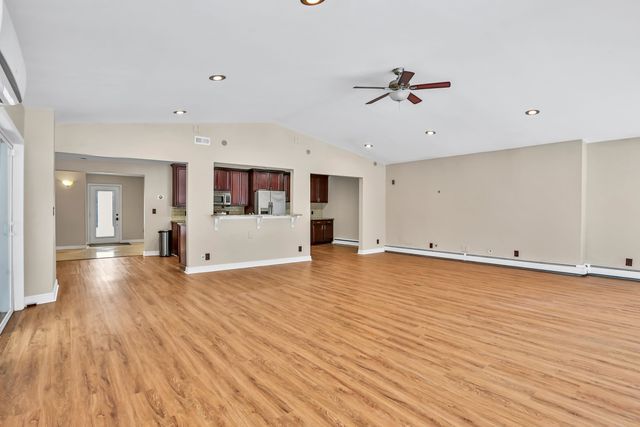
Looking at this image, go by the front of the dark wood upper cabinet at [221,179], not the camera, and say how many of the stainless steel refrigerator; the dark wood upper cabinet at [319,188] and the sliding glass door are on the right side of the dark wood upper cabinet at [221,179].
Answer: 1

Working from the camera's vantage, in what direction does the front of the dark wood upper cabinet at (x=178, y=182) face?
facing the viewer and to the right of the viewer

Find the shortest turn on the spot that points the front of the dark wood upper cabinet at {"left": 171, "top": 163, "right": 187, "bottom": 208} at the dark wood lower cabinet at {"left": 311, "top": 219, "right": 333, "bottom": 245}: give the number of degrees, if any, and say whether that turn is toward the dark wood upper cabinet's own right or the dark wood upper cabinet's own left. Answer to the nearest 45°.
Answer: approximately 45° to the dark wood upper cabinet's own left

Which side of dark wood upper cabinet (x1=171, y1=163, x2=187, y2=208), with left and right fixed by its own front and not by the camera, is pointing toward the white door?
back

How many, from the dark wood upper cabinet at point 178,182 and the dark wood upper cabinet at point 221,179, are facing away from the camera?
0

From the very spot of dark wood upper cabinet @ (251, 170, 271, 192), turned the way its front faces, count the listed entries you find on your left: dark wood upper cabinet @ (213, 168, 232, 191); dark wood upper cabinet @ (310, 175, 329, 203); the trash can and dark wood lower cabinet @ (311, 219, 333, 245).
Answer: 2

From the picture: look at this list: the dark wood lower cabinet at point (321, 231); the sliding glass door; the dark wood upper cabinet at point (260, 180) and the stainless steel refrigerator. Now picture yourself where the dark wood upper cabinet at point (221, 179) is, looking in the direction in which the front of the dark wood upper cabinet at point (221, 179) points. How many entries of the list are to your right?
1

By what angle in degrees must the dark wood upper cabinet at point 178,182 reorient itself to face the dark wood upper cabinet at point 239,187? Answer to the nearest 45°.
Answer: approximately 45° to its left

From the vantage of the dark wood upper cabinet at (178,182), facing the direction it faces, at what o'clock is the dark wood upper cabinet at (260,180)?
the dark wood upper cabinet at (260,180) is roughly at 9 o'clock from the dark wood upper cabinet at (178,182).

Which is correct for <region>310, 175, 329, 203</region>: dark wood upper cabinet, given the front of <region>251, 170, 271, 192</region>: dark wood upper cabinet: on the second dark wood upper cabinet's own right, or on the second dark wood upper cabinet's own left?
on the second dark wood upper cabinet's own left

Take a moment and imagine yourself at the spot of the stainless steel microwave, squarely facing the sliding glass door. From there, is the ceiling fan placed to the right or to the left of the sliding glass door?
left

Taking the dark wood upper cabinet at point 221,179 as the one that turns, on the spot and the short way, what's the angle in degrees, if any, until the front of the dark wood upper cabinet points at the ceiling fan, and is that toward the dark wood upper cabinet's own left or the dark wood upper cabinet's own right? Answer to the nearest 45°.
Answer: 0° — it already faces it

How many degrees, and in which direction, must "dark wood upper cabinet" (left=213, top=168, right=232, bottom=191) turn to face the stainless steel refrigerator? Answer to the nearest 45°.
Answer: approximately 45° to its left

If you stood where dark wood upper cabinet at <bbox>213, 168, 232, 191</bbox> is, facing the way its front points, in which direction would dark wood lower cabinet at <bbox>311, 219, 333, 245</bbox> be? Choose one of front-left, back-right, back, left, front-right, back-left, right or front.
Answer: left

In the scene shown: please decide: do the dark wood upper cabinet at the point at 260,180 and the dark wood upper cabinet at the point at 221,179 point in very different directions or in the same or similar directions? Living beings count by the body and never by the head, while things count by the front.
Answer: same or similar directions

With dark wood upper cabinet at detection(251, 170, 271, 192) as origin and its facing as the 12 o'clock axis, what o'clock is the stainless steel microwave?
The stainless steel microwave is roughly at 4 o'clock from the dark wood upper cabinet.

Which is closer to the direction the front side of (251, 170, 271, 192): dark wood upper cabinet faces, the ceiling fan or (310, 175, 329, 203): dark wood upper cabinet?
the ceiling fan
